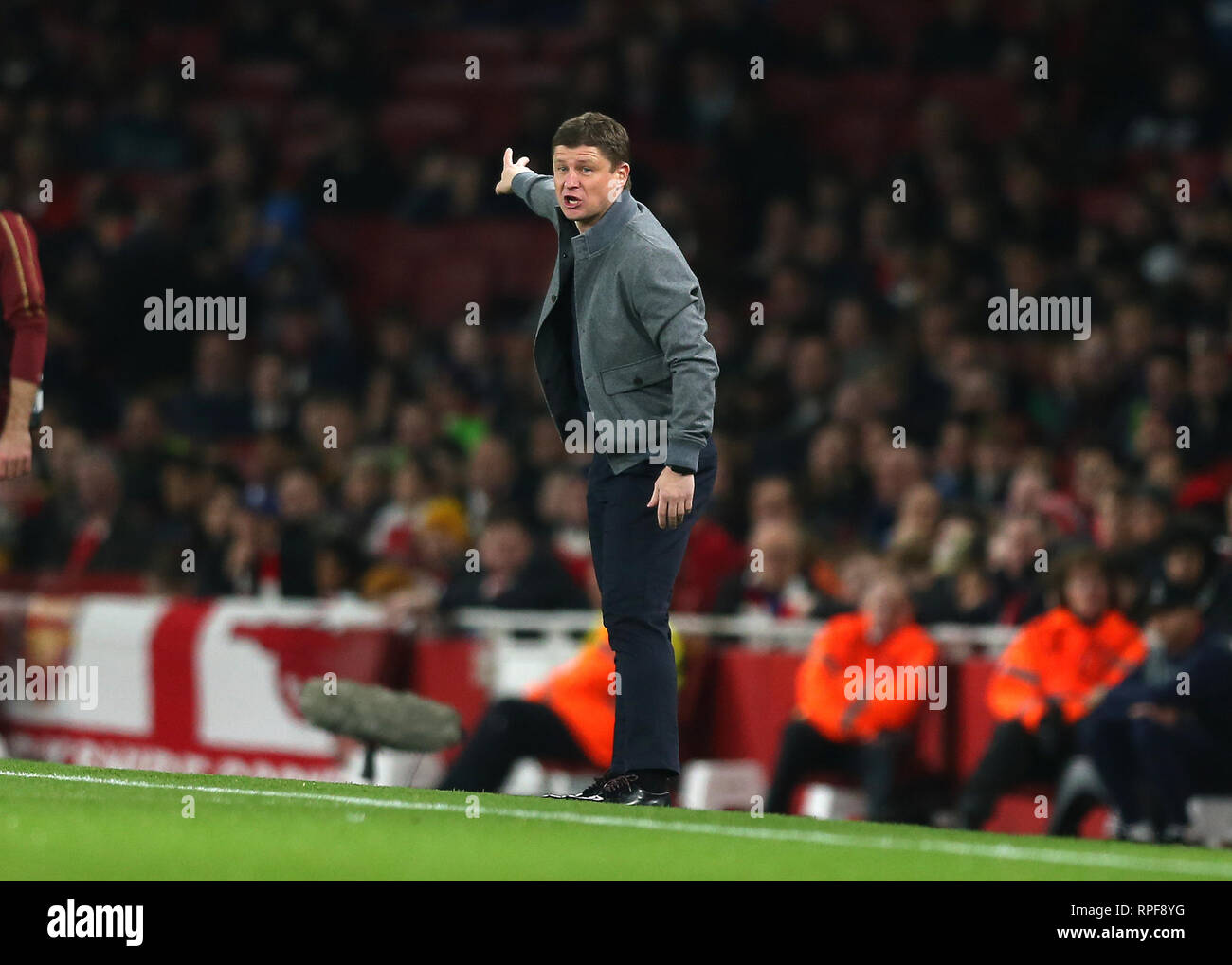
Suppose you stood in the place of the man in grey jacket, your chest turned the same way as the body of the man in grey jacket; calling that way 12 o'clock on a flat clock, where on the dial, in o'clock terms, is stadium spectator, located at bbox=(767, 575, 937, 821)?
The stadium spectator is roughly at 5 o'clock from the man in grey jacket.

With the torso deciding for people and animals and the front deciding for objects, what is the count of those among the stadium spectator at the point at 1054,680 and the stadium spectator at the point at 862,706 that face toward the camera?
2

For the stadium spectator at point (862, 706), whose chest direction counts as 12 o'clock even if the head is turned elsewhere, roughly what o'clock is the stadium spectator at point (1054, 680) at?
the stadium spectator at point (1054, 680) is roughly at 10 o'clock from the stadium spectator at point (862, 706).

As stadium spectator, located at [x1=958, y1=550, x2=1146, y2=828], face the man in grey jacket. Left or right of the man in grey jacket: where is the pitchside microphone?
right

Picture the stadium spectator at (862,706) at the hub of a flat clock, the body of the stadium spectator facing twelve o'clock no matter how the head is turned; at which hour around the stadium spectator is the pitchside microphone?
The pitchside microphone is roughly at 1 o'clock from the stadium spectator.

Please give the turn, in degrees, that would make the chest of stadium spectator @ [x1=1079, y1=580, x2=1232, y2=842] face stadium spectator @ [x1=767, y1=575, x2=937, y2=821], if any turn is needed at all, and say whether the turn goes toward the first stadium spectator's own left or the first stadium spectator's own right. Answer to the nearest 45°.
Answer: approximately 90° to the first stadium spectator's own right
